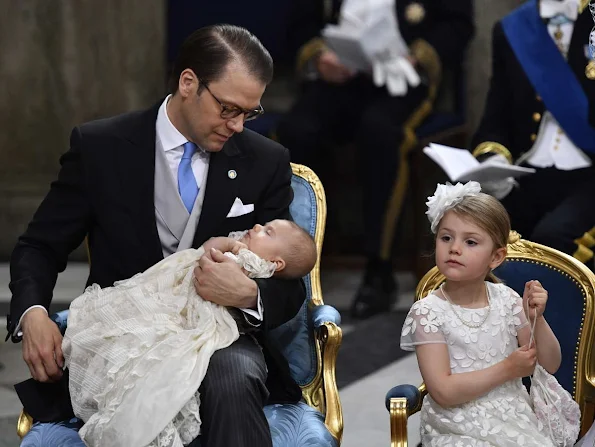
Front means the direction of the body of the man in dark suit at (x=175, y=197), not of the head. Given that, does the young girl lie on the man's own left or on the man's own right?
on the man's own left

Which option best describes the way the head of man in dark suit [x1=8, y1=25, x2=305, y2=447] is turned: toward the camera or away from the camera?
toward the camera

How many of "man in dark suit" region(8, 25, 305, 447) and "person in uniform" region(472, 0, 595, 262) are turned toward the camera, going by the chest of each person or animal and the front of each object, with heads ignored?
2

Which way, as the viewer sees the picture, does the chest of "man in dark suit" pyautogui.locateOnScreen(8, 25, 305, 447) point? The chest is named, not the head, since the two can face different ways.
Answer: toward the camera

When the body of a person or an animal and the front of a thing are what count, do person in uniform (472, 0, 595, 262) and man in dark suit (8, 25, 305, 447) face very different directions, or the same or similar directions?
same or similar directions

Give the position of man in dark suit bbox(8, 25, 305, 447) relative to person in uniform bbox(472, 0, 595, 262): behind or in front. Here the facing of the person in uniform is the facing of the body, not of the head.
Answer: in front

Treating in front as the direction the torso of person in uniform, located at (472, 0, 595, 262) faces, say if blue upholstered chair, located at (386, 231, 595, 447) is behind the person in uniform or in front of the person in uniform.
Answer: in front

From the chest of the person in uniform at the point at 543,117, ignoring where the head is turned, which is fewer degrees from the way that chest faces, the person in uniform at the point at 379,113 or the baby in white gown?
the baby in white gown

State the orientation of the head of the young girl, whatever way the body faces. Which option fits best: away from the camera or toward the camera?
toward the camera

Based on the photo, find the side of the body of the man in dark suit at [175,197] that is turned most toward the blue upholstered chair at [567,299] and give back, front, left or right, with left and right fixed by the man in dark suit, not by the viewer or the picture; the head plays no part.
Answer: left

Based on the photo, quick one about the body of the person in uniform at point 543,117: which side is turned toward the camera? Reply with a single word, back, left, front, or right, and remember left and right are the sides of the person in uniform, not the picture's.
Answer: front
